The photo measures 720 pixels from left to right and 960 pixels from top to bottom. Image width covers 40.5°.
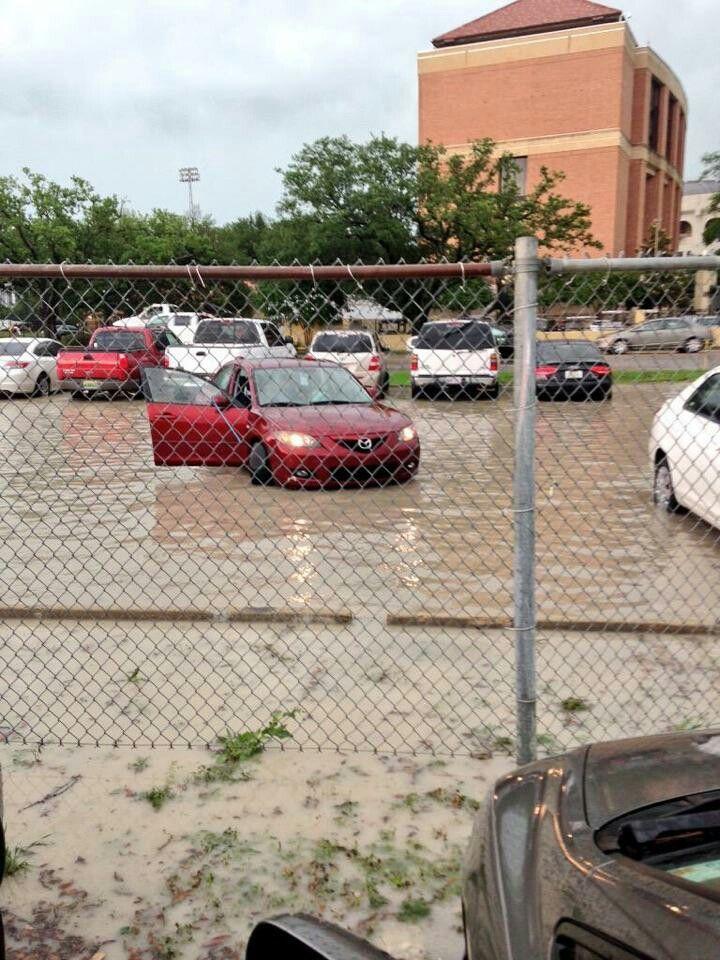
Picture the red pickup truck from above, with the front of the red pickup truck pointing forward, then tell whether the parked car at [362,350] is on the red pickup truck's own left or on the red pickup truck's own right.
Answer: on the red pickup truck's own right

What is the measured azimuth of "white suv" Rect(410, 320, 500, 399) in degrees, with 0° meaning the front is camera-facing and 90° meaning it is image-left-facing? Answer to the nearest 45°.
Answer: approximately 180°

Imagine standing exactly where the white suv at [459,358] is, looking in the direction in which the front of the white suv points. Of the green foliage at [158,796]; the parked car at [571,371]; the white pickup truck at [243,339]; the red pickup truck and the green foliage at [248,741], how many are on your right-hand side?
1

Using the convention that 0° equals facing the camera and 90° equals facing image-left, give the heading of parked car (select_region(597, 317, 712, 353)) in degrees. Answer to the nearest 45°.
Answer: approximately 90°

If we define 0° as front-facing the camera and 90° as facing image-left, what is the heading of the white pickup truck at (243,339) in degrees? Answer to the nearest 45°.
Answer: approximately 225°

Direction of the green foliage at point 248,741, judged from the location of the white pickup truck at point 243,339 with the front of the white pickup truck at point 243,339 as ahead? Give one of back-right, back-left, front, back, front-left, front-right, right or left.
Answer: back-right

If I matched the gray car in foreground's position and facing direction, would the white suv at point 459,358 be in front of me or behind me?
in front

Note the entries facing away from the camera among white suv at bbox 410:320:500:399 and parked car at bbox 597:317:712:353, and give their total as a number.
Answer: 1

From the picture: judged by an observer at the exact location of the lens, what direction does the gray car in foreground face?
facing away from the viewer

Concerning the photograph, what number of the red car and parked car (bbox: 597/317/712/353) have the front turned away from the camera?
0

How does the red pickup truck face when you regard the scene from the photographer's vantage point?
facing away from the viewer and to the right of the viewer

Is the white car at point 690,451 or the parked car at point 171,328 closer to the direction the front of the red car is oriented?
the white car

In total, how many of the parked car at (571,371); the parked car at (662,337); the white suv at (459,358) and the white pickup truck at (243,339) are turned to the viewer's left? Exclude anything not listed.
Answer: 1

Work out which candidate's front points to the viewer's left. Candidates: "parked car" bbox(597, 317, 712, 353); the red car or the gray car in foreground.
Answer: the parked car

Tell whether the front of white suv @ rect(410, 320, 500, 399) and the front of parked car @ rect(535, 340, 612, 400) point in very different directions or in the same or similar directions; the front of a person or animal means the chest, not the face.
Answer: same or similar directions

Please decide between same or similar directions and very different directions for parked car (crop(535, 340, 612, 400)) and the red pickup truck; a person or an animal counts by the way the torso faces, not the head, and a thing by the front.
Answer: same or similar directions

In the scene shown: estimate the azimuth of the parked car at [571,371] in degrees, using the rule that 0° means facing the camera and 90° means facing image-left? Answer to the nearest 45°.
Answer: approximately 180°
